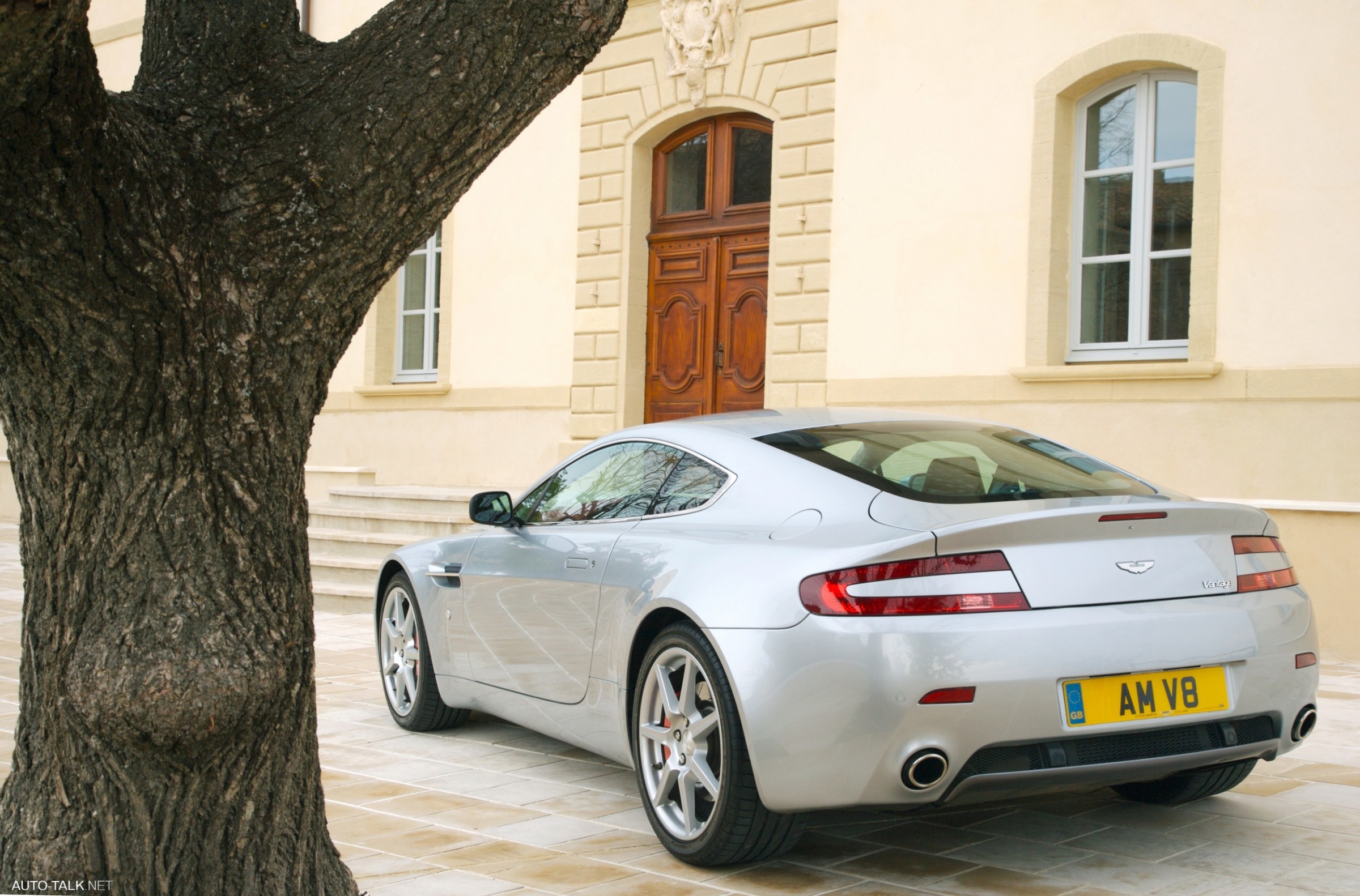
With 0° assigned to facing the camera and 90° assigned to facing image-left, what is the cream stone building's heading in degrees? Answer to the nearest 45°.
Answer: approximately 45°

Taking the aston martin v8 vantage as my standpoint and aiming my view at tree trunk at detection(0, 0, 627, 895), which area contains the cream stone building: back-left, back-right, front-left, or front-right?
back-right

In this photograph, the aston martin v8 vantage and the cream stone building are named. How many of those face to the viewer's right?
0

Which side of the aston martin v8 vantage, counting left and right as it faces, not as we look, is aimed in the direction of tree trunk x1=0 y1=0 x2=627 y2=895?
left

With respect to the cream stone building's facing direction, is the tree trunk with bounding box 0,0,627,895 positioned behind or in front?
in front

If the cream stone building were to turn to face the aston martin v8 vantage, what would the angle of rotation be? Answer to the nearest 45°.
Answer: approximately 45° to its left

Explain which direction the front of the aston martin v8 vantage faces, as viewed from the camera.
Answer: facing away from the viewer and to the left of the viewer

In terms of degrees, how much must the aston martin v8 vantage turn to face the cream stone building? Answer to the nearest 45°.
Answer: approximately 45° to its right
